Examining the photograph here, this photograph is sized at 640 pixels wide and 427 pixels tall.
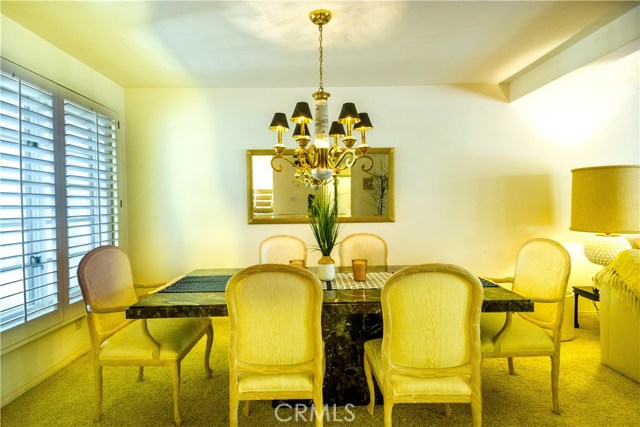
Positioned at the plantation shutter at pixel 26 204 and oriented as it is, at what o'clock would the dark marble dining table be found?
The dark marble dining table is roughly at 12 o'clock from the plantation shutter.

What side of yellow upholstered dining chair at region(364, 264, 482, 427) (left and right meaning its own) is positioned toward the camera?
back

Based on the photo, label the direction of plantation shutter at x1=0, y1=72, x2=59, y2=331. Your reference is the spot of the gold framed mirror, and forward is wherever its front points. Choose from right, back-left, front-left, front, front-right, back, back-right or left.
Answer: front-right

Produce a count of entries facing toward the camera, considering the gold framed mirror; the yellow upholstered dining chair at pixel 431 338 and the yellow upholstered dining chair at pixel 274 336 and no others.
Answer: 1

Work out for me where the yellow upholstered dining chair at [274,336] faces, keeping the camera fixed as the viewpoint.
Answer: facing away from the viewer

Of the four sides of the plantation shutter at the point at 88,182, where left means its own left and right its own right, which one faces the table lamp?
front

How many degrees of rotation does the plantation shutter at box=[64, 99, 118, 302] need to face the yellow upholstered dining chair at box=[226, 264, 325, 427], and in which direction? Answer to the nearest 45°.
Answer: approximately 45° to its right

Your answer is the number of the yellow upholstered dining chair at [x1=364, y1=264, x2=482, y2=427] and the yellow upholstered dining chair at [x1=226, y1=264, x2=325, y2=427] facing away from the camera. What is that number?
2

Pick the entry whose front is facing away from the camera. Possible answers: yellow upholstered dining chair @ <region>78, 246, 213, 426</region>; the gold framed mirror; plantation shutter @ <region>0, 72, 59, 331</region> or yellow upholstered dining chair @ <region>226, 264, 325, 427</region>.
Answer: yellow upholstered dining chair @ <region>226, 264, 325, 427</region>

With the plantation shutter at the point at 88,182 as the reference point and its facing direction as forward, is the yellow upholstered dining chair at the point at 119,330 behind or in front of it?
in front

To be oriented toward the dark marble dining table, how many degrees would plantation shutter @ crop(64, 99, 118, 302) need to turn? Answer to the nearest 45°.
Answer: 0° — it already faces it

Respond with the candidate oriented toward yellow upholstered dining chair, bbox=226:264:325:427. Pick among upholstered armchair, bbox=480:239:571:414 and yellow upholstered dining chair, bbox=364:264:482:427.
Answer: the upholstered armchair

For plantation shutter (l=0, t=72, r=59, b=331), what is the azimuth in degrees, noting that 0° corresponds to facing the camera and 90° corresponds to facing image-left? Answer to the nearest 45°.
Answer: approximately 315°

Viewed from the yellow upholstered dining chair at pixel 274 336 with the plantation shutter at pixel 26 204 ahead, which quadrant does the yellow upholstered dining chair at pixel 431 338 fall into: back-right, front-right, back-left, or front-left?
back-right

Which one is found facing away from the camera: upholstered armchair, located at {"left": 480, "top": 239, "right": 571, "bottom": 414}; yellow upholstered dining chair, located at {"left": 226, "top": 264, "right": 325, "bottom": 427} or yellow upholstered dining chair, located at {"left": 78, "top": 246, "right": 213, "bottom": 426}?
yellow upholstered dining chair, located at {"left": 226, "top": 264, "right": 325, "bottom": 427}

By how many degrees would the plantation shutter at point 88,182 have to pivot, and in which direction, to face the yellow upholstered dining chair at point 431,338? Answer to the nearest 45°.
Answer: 0° — it already faces it

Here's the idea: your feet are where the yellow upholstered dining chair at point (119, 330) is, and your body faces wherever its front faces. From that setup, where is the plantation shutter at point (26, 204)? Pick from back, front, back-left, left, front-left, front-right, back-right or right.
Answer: back
